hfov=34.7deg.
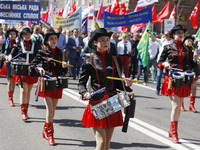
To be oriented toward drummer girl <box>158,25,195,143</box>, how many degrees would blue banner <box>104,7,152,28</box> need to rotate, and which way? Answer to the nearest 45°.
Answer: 0° — it already faces them

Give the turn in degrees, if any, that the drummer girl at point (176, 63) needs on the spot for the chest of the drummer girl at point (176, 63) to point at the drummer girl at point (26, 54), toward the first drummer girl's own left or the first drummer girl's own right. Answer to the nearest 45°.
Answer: approximately 135° to the first drummer girl's own right

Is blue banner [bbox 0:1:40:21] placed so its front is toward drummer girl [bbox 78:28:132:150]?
yes

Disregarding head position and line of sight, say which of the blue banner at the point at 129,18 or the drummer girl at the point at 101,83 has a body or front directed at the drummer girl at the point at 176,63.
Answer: the blue banner

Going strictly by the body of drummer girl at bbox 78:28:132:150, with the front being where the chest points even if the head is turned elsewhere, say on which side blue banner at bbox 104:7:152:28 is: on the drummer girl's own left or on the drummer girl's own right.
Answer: on the drummer girl's own left

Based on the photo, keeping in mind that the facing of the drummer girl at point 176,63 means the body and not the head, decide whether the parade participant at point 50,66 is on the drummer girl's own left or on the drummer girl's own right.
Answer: on the drummer girl's own right

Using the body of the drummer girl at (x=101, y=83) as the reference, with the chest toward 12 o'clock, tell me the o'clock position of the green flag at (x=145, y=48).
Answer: The green flag is roughly at 8 o'clock from the drummer girl.

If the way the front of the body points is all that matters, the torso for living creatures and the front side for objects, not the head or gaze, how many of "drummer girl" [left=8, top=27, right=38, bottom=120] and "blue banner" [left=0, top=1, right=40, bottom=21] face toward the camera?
2

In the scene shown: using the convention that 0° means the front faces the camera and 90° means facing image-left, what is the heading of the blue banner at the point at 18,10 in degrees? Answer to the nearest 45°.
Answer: approximately 0°

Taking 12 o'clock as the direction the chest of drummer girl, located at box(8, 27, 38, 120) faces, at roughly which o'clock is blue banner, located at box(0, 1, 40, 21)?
The blue banner is roughly at 6 o'clock from the drummer girl.
